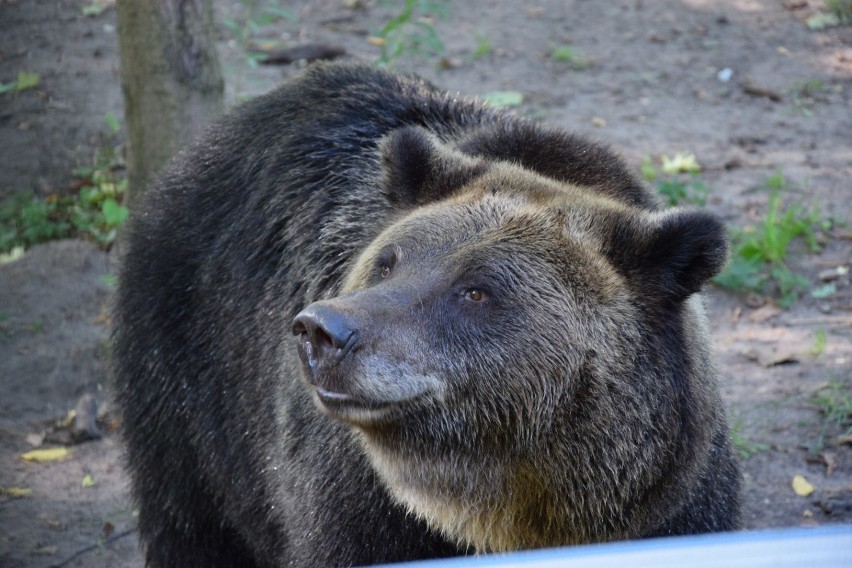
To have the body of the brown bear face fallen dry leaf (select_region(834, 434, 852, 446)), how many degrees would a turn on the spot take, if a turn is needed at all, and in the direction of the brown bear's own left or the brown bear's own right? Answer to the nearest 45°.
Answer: approximately 90° to the brown bear's own left

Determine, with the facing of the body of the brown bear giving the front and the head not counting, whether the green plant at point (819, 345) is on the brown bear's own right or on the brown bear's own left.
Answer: on the brown bear's own left

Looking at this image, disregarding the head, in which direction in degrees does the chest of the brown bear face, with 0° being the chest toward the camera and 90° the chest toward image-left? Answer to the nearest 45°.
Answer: approximately 315°

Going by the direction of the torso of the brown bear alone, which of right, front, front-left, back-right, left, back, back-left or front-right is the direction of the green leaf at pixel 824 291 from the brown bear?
left

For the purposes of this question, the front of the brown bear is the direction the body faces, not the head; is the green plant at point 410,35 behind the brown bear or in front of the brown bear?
behind

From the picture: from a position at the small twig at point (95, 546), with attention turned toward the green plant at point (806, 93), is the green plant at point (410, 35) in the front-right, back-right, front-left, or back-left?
front-left

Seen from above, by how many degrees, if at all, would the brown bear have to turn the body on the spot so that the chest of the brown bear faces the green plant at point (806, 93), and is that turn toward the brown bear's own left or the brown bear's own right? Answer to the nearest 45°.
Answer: approximately 90° to the brown bear's own left

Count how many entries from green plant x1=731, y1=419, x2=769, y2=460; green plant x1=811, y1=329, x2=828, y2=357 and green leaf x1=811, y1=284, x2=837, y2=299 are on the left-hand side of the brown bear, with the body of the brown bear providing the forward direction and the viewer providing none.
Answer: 3

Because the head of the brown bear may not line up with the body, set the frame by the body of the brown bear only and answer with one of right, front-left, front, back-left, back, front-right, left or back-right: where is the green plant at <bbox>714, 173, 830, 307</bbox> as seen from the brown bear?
left

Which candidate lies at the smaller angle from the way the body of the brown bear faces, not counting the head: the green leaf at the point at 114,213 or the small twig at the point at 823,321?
the small twig

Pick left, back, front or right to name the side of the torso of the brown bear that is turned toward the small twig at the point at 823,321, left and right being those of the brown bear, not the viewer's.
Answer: left

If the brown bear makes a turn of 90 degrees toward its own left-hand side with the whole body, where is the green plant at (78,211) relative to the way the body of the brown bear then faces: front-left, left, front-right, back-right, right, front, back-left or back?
left
